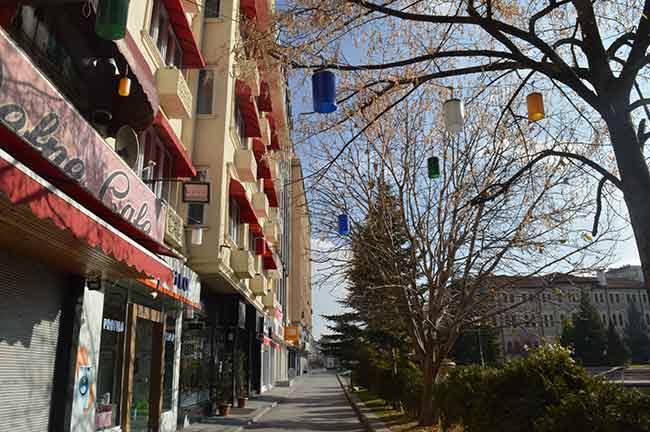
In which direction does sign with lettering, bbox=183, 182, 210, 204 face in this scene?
toward the camera

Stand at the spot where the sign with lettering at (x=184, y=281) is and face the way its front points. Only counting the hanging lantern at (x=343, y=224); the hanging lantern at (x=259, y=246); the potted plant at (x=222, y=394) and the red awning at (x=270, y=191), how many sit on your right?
0

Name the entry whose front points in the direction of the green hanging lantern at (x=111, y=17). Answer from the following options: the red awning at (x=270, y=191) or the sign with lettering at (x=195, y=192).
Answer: the sign with lettering

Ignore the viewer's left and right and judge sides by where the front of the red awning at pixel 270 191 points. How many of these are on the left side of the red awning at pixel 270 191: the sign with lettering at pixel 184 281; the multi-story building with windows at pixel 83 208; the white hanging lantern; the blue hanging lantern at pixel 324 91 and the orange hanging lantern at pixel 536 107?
0

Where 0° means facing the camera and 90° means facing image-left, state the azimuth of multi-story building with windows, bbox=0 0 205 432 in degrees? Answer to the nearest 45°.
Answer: approximately 315°

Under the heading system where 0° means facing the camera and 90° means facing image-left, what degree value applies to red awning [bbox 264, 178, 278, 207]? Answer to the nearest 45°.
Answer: approximately 270°

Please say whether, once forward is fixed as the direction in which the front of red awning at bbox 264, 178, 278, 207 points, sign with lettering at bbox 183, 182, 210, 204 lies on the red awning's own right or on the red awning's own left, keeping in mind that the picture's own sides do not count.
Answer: on the red awning's own right

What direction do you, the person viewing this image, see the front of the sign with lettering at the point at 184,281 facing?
facing the viewer and to the right of the viewer

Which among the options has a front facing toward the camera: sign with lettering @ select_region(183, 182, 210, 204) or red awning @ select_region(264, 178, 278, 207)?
the sign with lettering

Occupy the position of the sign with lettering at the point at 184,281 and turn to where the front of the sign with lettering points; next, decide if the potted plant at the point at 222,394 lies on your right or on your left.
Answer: on your left

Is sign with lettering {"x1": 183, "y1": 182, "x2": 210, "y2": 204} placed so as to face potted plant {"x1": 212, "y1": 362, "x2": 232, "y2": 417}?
no

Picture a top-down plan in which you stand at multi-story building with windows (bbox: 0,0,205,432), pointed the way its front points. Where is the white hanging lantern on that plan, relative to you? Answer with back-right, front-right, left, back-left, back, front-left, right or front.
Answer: front

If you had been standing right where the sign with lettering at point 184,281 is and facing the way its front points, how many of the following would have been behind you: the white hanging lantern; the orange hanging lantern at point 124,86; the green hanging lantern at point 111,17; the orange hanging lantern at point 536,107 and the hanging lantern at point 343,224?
0

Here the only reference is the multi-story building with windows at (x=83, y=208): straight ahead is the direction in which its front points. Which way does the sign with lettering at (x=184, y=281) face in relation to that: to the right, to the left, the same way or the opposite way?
the same way

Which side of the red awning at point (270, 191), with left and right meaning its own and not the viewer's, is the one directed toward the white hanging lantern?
right

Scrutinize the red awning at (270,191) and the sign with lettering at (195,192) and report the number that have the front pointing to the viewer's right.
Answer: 1
